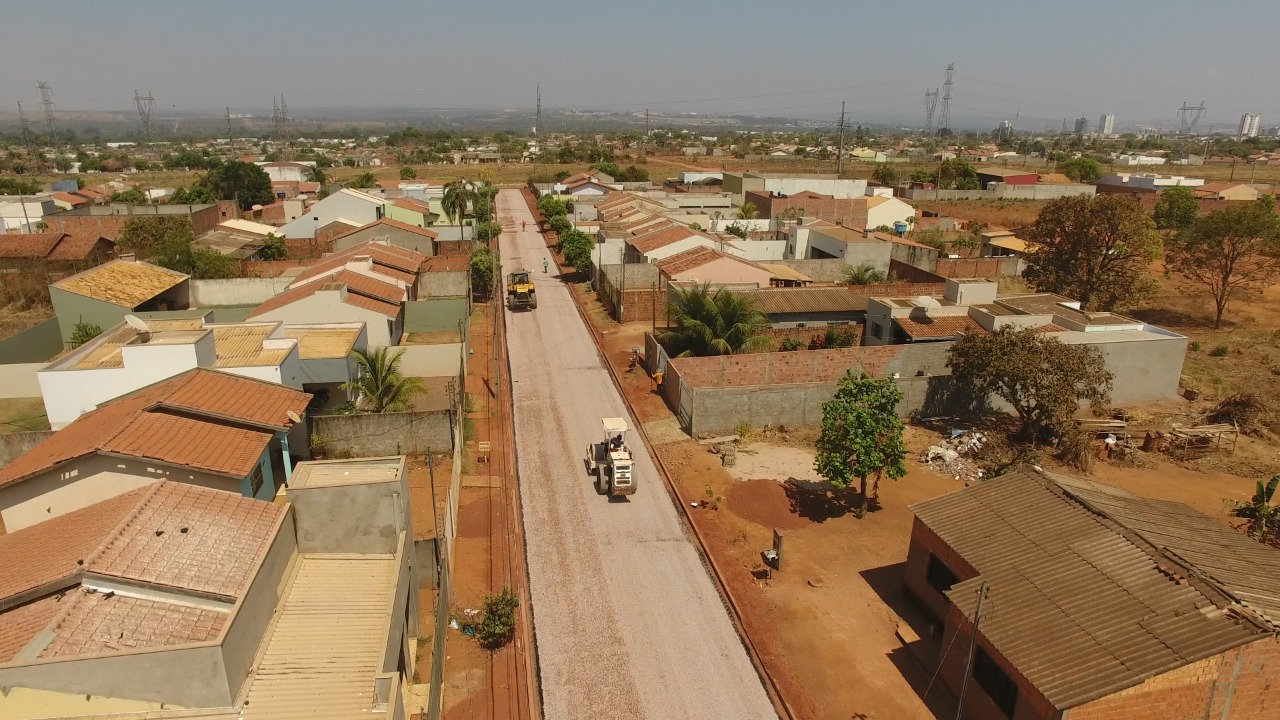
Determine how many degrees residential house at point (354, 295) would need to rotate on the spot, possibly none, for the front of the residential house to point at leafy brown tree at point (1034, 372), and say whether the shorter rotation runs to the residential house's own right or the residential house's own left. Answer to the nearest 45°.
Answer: approximately 45° to the residential house's own right

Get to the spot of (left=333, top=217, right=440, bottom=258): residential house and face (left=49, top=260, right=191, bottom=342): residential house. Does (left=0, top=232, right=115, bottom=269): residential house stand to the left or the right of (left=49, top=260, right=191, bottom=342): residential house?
right

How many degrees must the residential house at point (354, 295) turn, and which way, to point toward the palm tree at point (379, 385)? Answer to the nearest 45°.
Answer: approximately 90° to its right

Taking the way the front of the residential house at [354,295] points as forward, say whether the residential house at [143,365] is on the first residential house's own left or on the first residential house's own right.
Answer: on the first residential house's own right

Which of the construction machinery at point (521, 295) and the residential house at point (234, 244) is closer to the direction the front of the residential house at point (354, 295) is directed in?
the construction machinery

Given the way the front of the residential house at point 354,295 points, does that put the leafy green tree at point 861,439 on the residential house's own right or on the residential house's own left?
on the residential house's own right

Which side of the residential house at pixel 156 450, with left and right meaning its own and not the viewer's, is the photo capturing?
right

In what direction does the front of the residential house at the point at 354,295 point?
to the viewer's right

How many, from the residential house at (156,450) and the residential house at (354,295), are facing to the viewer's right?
2
